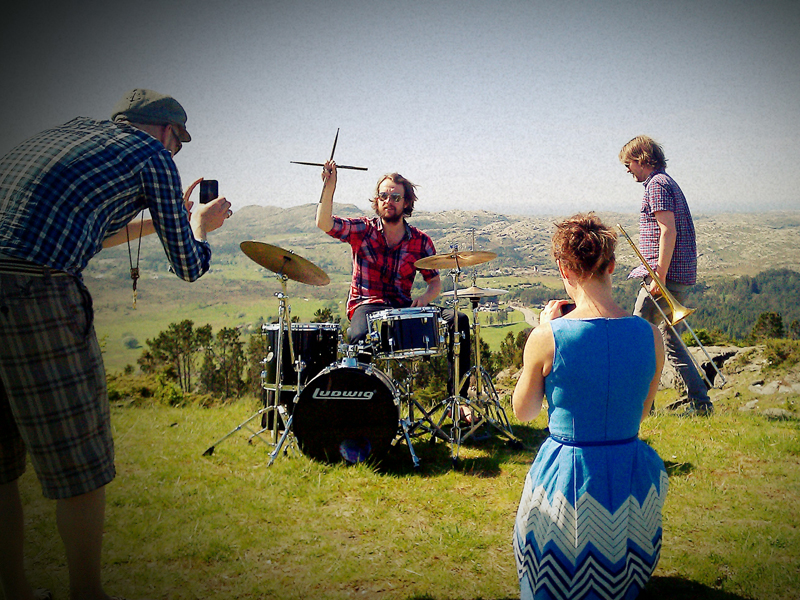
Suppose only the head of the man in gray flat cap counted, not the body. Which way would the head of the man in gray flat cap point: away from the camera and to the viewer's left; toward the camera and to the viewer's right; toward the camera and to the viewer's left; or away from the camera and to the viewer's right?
away from the camera and to the viewer's right

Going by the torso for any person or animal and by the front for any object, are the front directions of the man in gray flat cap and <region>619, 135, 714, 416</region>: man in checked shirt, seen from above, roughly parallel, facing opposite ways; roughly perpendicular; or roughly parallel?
roughly perpendicular

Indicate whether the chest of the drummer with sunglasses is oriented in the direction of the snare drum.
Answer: yes

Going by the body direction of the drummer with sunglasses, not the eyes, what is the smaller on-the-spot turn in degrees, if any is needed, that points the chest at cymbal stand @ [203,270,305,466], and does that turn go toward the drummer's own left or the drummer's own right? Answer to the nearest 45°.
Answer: approximately 45° to the drummer's own right

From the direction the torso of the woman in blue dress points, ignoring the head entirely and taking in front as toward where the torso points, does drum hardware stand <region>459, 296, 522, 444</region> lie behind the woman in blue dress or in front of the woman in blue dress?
in front

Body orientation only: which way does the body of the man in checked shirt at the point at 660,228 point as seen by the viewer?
to the viewer's left

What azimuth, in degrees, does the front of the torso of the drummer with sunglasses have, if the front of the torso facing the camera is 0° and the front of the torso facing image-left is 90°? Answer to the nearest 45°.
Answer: approximately 0°

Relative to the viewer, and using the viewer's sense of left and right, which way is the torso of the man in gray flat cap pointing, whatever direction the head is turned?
facing away from the viewer and to the right of the viewer

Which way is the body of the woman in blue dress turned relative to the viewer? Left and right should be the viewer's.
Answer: facing away from the viewer

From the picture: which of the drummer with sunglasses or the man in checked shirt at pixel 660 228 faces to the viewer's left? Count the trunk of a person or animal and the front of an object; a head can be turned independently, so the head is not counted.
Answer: the man in checked shirt

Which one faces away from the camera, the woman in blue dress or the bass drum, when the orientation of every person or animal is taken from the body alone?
the woman in blue dress
